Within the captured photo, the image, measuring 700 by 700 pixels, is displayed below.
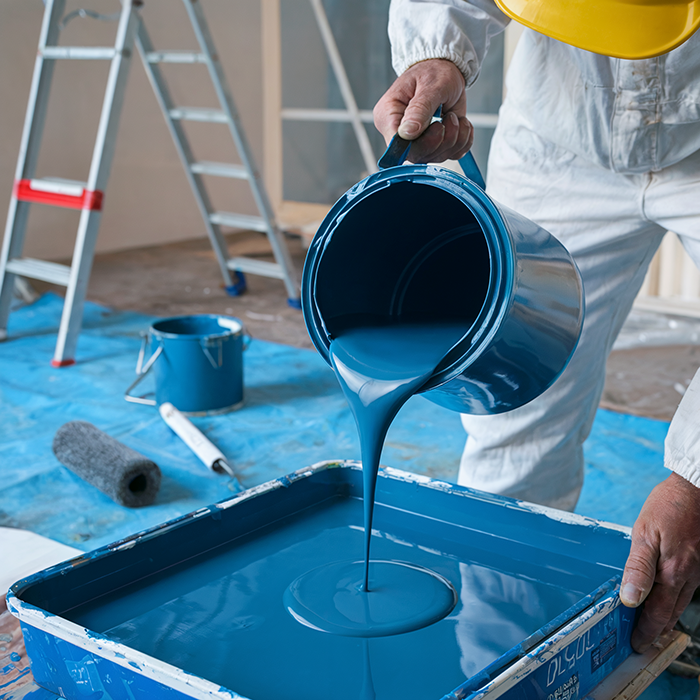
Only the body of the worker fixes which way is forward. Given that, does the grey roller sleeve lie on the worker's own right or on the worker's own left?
on the worker's own right
